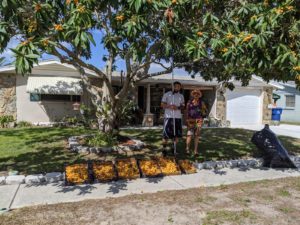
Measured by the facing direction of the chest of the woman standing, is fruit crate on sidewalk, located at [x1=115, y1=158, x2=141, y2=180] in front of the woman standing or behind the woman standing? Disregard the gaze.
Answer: in front

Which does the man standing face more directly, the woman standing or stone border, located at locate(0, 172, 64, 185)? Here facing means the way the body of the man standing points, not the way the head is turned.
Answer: the stone border

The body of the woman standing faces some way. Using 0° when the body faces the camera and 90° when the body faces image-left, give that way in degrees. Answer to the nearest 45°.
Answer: approximately 0°

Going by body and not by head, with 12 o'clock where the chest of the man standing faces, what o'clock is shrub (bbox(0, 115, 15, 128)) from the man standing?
The shrub is roughly at 4 o'clock from the man standing.

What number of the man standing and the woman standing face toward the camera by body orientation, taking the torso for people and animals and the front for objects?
2

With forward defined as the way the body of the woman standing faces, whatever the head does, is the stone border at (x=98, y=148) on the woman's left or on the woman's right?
on the woman's right

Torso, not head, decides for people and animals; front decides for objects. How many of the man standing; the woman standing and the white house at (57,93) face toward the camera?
3

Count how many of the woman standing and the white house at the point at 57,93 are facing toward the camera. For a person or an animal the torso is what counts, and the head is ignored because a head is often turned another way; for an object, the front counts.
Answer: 2

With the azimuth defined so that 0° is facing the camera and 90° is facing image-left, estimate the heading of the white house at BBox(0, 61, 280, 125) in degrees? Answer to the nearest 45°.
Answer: approximately 0°
